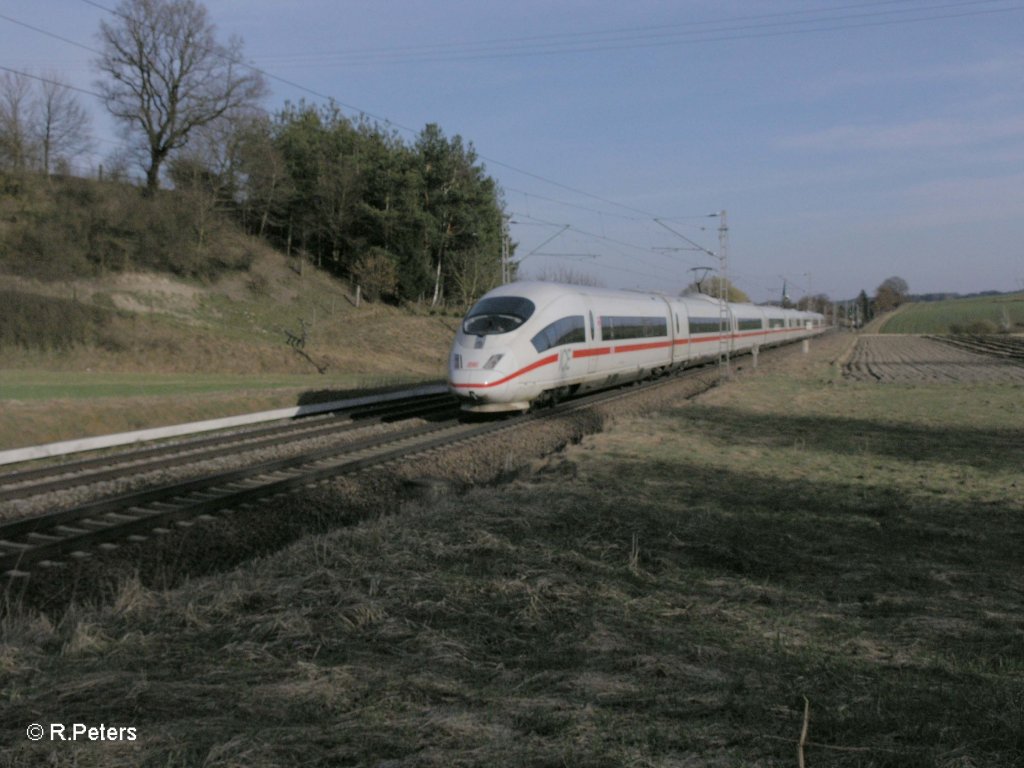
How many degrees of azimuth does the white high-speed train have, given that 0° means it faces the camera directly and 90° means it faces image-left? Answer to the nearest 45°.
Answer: approximately 45°
